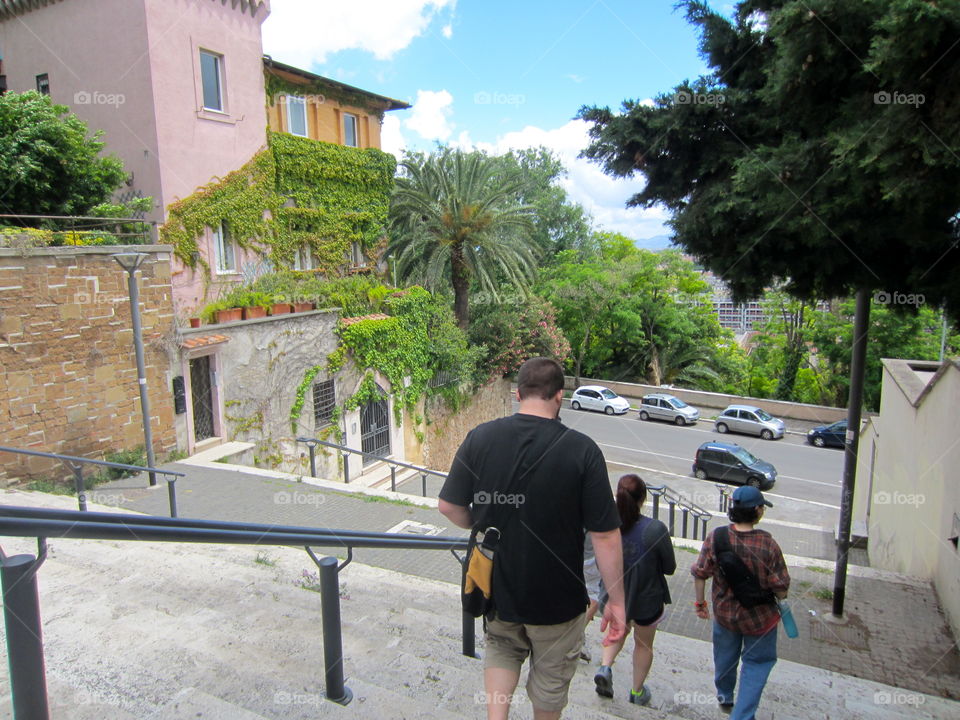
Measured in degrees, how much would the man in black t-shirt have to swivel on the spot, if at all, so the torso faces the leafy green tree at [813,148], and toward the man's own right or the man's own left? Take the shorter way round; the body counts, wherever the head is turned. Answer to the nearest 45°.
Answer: approximately 45° to the man's own right

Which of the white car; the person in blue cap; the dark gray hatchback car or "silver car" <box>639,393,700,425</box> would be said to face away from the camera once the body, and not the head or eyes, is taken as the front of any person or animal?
the person in blue cap

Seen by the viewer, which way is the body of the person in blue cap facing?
away from the camera

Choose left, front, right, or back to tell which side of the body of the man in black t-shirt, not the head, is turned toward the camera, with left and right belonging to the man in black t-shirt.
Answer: back

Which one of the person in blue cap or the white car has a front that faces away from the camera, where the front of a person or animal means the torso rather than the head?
the person in blue cap

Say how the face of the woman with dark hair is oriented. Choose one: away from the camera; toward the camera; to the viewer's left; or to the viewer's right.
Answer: away from the camera

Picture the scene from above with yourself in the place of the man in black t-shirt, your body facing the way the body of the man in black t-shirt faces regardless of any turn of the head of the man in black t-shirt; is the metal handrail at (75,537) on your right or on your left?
on your left

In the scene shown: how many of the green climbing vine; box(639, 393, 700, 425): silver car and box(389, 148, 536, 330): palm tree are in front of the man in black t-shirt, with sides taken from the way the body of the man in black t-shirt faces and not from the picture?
3

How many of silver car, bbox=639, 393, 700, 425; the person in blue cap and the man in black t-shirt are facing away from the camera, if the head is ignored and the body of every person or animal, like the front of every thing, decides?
2

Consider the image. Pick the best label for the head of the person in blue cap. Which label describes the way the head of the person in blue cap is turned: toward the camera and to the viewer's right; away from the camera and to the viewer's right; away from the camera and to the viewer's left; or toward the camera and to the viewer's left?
away from the camera and to the viewer's right

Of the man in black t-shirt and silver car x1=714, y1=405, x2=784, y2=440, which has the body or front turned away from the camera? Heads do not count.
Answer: the man in black t-shirt

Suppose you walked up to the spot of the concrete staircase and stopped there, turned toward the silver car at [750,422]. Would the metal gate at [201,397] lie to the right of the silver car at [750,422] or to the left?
left
